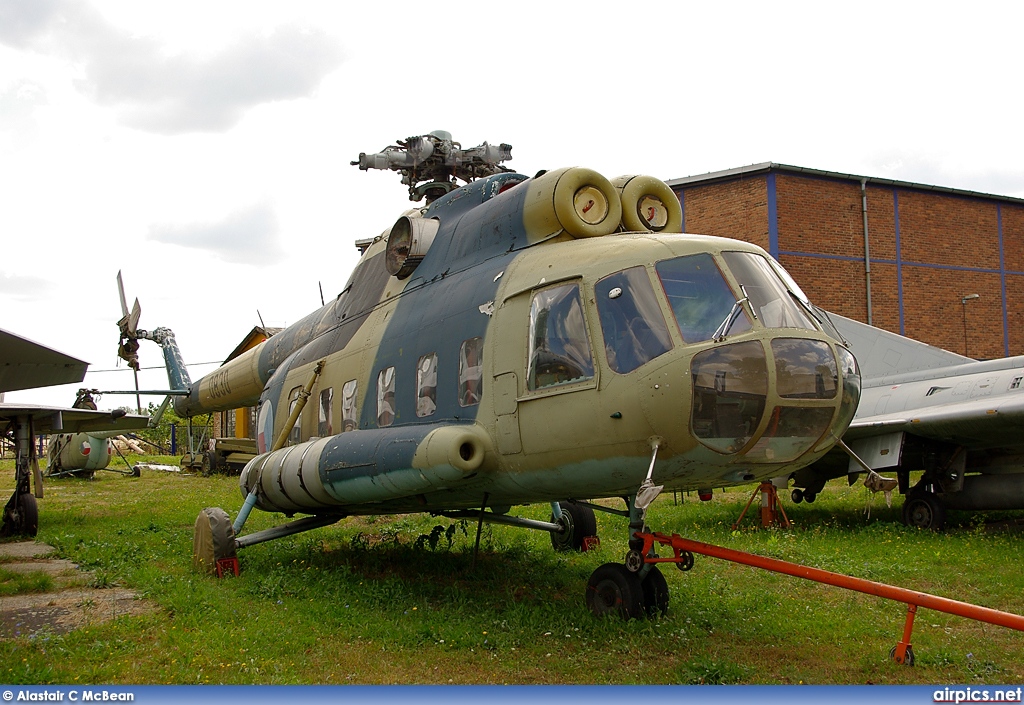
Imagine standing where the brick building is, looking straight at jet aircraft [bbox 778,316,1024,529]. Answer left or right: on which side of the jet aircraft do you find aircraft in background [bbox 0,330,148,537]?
right

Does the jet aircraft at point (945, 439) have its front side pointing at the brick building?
no

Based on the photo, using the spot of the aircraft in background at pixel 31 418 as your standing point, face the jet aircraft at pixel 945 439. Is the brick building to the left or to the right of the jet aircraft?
left

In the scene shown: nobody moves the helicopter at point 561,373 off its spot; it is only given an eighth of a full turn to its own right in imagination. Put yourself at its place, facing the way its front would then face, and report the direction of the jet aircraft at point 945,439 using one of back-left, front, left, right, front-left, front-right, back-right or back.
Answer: back-left

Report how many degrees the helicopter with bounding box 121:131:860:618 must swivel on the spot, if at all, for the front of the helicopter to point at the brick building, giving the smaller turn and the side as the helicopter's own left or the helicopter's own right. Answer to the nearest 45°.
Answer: approximately 90° to the helicopter's own left

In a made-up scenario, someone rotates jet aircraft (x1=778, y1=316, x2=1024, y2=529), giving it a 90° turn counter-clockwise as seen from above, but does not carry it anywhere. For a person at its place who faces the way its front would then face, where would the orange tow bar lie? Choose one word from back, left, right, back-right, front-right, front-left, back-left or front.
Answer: back-right

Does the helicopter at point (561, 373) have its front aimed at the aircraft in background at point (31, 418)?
no
